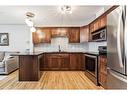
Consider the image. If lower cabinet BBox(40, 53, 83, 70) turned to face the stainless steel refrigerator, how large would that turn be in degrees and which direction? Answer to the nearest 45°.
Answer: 0° — it already faces it

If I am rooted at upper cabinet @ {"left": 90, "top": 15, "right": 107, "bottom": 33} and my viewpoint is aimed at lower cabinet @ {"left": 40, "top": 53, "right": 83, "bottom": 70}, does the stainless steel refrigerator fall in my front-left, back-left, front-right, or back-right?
back-left

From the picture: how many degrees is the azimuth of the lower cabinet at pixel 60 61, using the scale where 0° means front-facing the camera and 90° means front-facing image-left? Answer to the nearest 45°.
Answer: approximately 0°
